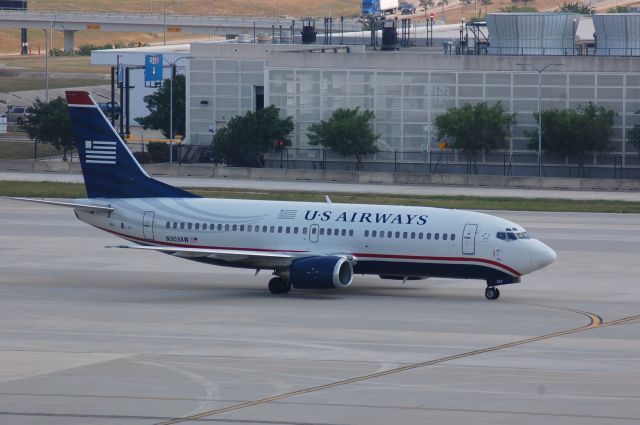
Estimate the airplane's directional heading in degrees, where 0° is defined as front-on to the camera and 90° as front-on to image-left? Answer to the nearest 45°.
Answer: approximately 315°
